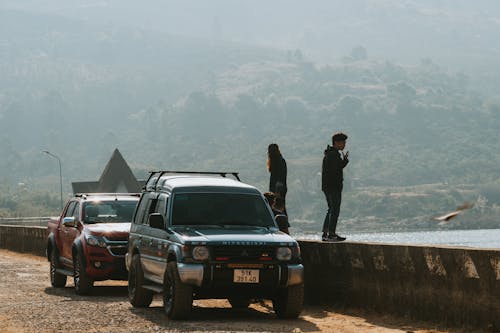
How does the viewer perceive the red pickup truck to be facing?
facing the viewer and to the right of the viewer

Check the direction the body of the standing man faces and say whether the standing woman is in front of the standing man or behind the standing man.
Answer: behind

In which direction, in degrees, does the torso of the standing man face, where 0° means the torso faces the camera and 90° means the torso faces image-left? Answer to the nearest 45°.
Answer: approximately 270°

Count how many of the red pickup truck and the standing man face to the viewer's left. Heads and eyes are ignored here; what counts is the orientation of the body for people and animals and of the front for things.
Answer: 0
